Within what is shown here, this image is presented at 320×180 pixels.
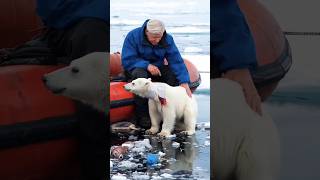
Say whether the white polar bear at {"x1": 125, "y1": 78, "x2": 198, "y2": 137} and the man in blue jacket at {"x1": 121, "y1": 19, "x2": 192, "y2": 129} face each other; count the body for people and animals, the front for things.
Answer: no

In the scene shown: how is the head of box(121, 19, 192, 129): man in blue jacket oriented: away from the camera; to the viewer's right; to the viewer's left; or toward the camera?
toward the camera

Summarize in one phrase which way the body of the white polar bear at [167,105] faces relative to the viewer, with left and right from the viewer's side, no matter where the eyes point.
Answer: facing the viewer and to the left of the viewer

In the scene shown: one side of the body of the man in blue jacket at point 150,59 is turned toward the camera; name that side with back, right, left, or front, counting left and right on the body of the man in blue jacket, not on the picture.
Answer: front
